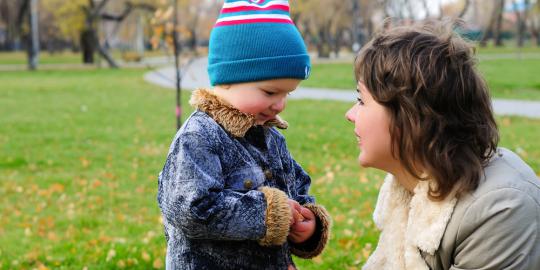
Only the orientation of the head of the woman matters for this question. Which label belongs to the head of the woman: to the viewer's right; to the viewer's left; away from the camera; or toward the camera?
to the viewer's left

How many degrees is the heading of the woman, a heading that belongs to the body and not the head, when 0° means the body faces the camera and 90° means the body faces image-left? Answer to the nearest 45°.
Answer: approximately 90°
